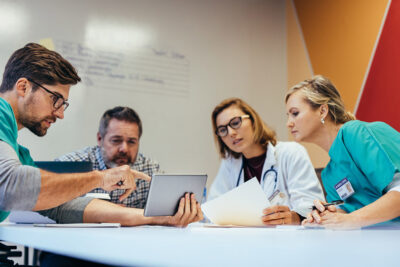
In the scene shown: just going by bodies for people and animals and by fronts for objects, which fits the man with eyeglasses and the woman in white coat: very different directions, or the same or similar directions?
very different directions

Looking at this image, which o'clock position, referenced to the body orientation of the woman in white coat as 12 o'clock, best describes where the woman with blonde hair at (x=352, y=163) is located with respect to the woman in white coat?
The woman with blonde hair is roughly at 10 o'clock from the woman in white coat.

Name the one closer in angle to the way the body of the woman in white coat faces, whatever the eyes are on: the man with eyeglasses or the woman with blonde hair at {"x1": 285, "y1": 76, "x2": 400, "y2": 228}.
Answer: the man with eyeglasses

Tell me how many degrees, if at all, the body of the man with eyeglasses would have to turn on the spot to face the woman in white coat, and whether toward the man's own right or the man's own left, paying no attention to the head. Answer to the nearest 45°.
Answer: approximately 45° to the man's own left

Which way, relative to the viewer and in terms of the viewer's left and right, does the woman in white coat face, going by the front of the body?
facing the viewer and to the left of the viewer

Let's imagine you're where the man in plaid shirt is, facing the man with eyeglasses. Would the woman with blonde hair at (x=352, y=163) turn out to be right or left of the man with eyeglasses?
left

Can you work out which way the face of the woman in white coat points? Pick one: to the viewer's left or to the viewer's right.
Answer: to the viewer's left

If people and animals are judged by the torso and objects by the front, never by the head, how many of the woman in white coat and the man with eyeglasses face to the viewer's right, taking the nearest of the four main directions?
1

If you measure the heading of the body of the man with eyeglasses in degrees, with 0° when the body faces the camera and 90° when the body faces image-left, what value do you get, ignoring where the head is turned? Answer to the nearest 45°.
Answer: approximately 270°

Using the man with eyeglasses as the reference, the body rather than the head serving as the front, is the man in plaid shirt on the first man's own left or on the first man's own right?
on the first man's own left
